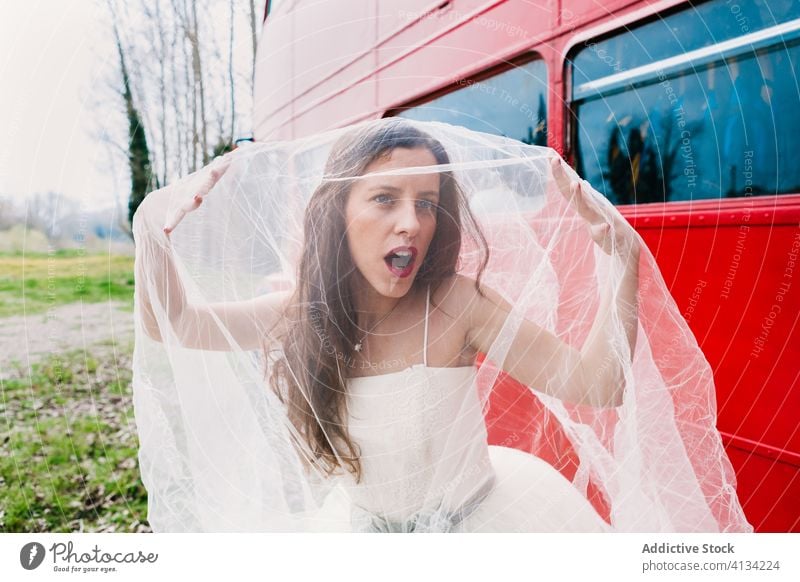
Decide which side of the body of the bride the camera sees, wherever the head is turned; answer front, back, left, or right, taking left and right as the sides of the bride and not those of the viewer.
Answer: front
